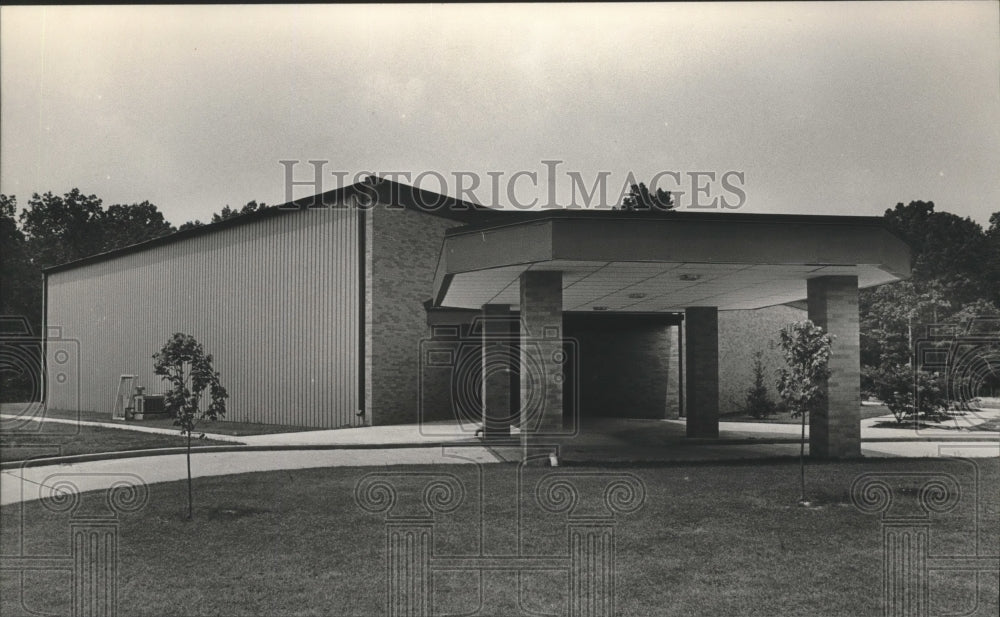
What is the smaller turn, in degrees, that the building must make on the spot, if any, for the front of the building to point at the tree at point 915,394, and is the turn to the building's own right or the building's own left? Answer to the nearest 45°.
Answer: approximately 45° to the building's own left

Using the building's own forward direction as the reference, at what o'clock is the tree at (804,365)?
The tree is roughly at 1 o'clock from the building.

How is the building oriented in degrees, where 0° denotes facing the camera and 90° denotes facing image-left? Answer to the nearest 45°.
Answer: approximately 315°
